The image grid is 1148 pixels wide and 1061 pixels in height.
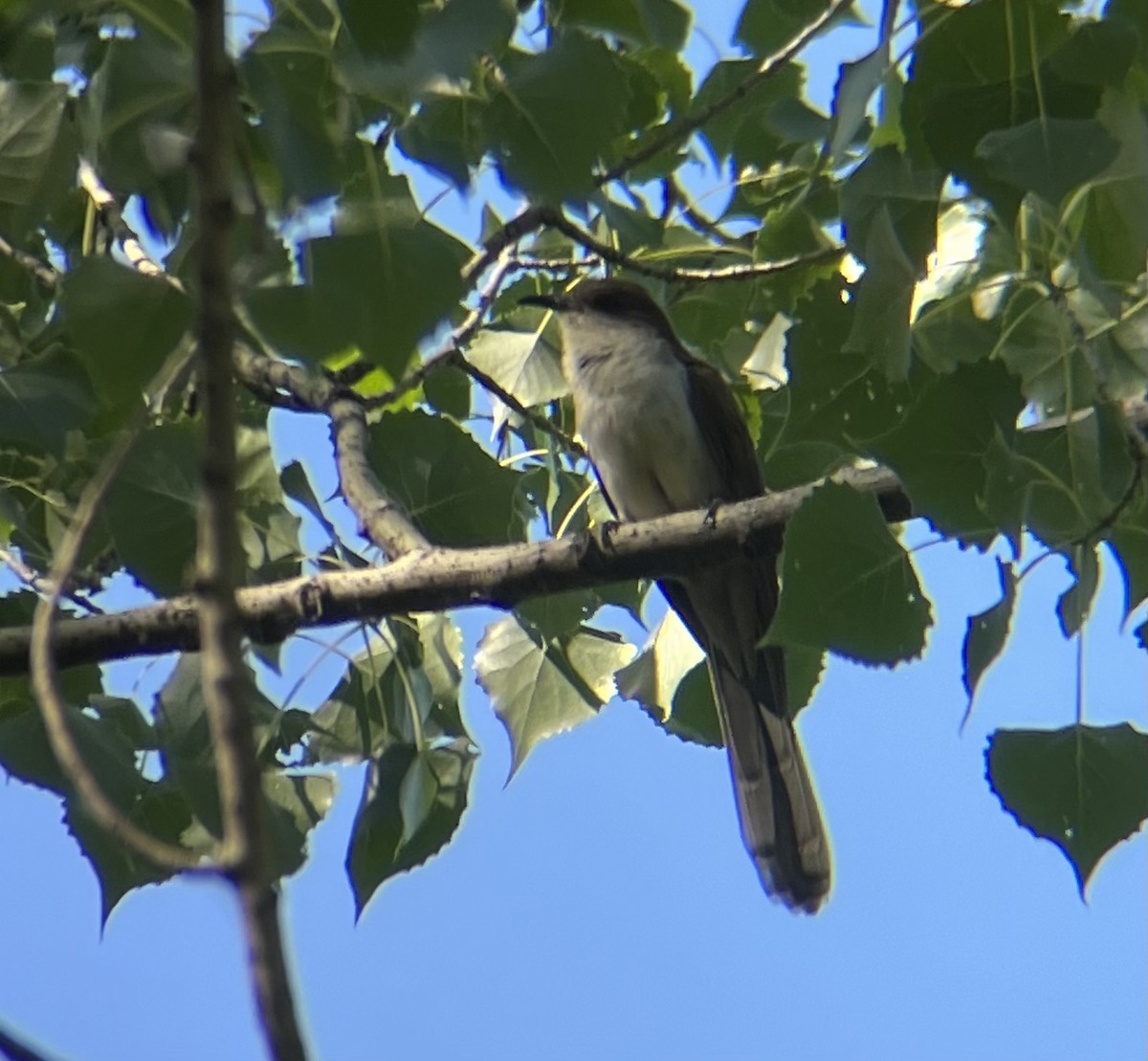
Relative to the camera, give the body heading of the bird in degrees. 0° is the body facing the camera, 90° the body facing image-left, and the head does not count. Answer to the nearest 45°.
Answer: approximately 45°
